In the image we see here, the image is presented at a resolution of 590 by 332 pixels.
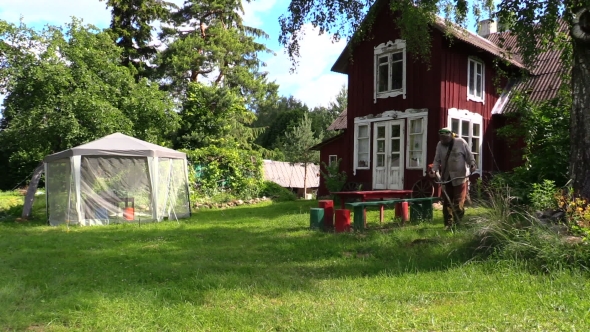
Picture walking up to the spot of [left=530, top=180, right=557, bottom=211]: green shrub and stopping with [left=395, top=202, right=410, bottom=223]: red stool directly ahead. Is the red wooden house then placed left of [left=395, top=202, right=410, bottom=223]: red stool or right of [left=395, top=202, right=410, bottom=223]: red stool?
right

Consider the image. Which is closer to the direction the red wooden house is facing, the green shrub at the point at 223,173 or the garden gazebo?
the garden gazebo

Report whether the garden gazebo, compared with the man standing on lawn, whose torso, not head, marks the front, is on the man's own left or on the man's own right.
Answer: on the man's own right

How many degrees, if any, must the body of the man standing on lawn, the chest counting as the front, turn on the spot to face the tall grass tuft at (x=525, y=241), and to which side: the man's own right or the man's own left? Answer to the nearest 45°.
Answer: approximately 45° to the man's own left

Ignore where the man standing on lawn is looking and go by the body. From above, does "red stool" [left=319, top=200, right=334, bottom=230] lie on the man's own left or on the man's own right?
on the man's own right

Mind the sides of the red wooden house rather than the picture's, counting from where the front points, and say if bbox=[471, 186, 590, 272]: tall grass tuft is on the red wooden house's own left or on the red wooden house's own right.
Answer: on the red wooden house's own left

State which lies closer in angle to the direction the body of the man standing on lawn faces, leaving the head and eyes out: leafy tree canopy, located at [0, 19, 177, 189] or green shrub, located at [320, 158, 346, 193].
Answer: the leafy tree canopy

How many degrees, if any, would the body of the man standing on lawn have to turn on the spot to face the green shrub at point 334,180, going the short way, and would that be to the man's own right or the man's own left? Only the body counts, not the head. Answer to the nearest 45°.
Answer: approximately 90° to the man's own right

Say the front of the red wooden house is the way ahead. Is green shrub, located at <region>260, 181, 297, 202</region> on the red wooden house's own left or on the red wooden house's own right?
on the red wooden house's own right

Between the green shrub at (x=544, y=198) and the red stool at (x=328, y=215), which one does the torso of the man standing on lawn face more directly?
the red stool
